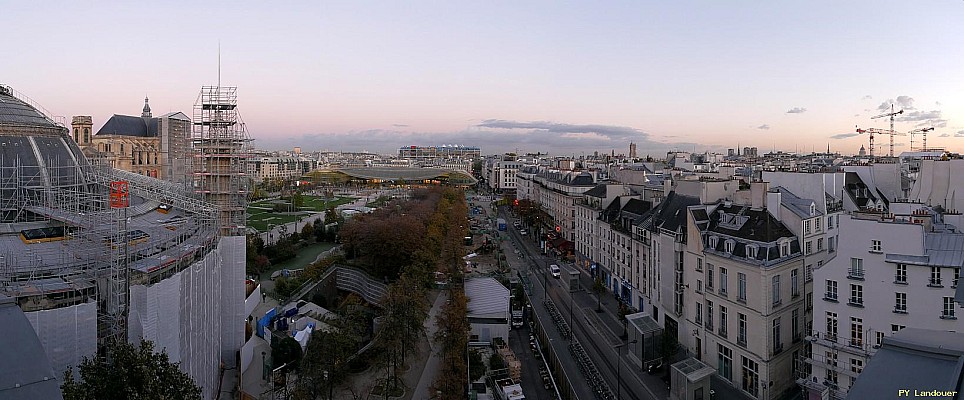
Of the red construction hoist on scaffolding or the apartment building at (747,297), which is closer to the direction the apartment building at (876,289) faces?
the red construction hoist on scaffolding

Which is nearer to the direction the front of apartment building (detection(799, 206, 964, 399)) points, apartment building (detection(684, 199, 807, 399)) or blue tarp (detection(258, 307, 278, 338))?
the blue tarp

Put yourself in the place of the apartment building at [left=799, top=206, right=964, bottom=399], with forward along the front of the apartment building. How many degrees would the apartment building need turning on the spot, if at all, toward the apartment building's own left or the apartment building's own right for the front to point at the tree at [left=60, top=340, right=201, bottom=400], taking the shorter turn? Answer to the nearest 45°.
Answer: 0° — it already faces it

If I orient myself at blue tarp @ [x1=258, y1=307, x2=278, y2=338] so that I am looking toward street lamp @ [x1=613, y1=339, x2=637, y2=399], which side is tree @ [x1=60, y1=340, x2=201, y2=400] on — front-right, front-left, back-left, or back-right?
front-right
